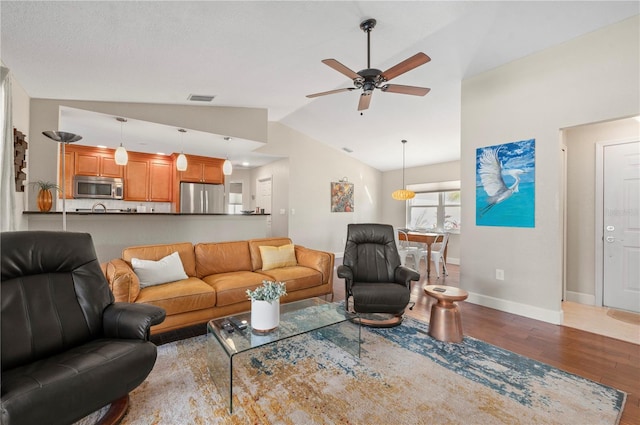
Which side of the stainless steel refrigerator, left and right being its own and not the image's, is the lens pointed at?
front

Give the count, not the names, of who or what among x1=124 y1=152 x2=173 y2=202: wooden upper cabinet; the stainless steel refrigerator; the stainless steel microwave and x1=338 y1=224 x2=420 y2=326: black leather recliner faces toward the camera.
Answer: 4

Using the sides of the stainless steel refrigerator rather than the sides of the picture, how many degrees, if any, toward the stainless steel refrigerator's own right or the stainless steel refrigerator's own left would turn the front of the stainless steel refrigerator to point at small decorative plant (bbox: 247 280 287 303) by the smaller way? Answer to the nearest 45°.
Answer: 0° — it already faces it

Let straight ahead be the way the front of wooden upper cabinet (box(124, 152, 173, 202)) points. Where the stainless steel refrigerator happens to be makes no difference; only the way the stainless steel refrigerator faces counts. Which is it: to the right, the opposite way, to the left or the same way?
the same way

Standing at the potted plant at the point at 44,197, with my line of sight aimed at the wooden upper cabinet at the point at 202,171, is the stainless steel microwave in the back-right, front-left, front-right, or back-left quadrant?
front-left

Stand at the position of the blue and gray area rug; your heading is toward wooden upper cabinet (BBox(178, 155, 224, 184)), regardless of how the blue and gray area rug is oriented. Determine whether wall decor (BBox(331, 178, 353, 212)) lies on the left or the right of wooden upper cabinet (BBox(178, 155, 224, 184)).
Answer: right

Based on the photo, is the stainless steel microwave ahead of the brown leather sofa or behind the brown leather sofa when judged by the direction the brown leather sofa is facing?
behind

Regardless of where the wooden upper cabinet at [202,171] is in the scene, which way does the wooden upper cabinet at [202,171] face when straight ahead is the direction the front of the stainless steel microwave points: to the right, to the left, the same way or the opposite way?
the same way

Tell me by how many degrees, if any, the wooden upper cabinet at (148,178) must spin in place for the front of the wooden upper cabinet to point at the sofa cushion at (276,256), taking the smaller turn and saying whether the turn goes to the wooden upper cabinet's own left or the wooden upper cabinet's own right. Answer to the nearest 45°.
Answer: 0° — it already faces it

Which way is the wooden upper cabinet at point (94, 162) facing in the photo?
toward the camera

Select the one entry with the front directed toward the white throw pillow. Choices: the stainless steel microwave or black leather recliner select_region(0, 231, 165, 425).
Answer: the stainless steel microwave

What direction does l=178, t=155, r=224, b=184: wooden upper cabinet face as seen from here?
toward the camera

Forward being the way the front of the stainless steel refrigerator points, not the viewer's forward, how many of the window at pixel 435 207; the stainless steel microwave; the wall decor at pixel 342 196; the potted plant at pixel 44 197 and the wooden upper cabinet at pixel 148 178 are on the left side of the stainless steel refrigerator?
2

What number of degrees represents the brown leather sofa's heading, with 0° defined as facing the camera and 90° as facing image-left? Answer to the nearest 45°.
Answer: approximately 315°

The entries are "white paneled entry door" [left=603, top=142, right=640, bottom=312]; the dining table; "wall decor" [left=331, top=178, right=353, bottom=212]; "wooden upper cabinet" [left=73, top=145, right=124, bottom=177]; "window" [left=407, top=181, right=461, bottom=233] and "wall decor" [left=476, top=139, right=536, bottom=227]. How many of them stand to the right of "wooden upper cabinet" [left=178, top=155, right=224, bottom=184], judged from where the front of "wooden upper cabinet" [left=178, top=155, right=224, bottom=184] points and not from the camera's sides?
1
